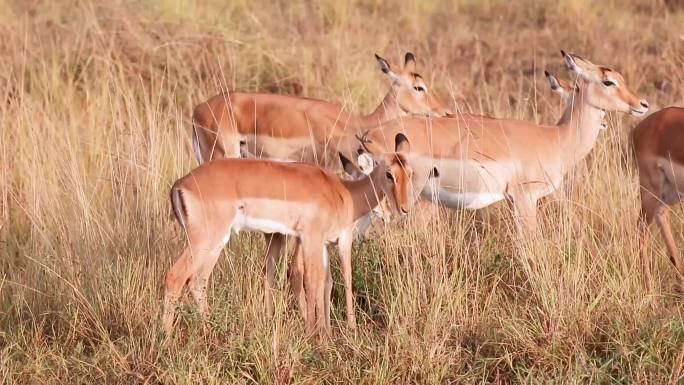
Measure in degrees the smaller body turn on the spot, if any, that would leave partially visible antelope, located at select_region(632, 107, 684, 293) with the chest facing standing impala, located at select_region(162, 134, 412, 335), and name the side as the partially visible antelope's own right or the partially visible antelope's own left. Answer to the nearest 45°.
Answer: approximately 135° to the partially visible antelope's own right

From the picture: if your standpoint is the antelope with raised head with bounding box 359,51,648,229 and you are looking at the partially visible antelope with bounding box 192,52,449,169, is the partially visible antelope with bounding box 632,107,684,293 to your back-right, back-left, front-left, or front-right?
back-right

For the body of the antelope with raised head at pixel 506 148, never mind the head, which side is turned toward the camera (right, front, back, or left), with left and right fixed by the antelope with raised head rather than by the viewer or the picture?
right

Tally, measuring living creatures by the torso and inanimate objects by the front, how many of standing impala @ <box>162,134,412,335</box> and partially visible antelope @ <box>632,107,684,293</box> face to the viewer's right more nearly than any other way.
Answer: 2

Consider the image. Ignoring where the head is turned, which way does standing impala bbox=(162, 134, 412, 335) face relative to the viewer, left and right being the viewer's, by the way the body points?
facing to the right of the viewer

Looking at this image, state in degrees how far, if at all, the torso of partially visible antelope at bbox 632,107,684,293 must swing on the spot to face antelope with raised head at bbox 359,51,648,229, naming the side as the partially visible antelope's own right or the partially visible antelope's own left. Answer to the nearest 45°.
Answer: approximately 180°

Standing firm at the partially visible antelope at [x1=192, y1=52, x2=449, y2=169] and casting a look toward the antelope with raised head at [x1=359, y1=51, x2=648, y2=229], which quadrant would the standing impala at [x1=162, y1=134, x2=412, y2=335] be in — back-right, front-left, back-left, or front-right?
front-right

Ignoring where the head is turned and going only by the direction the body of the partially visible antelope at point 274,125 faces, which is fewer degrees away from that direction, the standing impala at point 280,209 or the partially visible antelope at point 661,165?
the partially visible antelope

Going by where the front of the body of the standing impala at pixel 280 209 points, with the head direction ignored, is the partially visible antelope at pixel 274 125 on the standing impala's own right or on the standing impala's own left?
on the standing impala's own left

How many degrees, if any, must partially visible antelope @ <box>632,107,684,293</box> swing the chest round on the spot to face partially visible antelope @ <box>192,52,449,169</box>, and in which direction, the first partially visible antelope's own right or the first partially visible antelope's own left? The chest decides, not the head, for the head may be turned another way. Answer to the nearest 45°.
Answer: approximately 180°

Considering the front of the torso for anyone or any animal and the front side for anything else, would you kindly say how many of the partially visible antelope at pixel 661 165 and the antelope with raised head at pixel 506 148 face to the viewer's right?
2

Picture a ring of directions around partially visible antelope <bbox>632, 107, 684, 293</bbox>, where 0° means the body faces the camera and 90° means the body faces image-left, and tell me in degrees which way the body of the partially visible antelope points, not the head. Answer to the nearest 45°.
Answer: approximately 270°

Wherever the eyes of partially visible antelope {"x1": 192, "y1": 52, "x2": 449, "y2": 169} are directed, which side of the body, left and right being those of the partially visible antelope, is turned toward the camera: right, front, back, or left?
right

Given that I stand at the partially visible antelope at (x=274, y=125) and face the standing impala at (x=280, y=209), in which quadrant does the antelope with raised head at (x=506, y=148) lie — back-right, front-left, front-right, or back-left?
front-left
